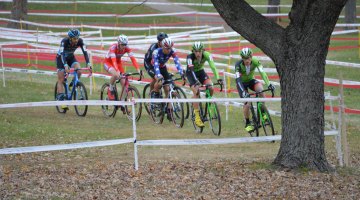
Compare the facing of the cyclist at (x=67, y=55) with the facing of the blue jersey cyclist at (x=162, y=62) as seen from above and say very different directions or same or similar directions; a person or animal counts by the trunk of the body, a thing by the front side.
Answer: same or similar directions

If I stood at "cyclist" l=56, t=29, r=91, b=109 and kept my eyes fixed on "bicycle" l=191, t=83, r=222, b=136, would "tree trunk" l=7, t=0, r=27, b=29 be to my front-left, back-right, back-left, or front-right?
back-left

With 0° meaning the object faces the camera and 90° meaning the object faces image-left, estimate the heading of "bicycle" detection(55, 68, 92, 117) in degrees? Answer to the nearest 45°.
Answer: approximately 315°

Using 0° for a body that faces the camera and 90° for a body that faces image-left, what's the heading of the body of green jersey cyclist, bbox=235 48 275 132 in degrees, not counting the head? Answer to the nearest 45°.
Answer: approximately 315°

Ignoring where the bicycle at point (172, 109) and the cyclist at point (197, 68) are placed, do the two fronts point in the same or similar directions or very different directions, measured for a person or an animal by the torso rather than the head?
same or similar directions

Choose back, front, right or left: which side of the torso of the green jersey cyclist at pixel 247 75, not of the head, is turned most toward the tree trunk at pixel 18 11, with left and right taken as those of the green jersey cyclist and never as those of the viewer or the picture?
back

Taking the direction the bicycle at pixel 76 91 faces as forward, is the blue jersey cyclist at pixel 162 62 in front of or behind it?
in front

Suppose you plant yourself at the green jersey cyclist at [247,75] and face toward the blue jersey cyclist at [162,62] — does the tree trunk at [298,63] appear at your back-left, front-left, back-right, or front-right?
back-left

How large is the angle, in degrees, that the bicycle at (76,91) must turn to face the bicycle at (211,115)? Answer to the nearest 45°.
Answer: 0° — it already faces it

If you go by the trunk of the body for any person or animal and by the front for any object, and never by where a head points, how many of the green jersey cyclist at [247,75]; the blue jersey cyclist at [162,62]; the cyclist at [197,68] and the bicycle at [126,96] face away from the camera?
0

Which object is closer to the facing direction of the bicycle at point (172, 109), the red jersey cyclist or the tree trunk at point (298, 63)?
the tree trunk

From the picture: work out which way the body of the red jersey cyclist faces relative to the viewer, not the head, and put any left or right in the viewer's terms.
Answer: facing the viewer and to the right of the viewer

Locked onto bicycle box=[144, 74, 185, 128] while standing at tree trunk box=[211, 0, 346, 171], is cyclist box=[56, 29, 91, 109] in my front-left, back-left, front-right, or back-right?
front-left

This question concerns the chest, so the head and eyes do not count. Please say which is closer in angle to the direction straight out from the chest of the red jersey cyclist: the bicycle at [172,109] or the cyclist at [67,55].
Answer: the bicycle

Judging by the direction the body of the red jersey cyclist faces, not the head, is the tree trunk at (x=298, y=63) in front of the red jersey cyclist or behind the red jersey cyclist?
in front
